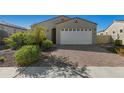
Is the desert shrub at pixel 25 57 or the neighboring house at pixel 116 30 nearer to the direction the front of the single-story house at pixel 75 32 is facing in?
the desert shrub

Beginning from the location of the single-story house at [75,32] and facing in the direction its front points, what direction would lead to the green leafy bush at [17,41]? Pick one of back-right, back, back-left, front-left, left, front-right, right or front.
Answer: front-right

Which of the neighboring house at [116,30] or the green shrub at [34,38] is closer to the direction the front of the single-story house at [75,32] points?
the green shrub

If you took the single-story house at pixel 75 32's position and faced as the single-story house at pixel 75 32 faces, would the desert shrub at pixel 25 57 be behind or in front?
in front

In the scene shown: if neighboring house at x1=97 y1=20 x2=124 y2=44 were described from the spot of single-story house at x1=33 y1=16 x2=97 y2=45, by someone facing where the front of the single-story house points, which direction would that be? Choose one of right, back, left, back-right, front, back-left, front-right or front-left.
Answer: back-left

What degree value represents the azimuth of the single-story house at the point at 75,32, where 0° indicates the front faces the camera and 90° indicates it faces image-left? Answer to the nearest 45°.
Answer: approximately 0°

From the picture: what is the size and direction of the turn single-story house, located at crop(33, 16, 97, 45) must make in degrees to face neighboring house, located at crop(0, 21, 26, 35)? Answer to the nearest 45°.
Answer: approximately 135° to its right

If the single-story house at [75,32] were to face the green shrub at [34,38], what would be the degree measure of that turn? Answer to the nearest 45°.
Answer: approximately 45° to its right
